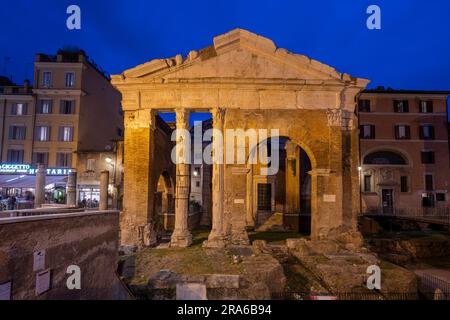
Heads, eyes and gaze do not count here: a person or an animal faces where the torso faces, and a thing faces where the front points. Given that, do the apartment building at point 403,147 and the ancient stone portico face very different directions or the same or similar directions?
same or similar directions

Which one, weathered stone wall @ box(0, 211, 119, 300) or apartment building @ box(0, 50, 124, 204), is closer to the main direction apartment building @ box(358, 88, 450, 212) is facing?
the weathered stone wall

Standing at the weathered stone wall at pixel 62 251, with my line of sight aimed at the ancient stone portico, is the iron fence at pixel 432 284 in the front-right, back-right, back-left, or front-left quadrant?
front-right

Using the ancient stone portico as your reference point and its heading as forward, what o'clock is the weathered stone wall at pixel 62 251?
The weathered stone wall is roughly at 1 o'clock from the ancient stone portico.

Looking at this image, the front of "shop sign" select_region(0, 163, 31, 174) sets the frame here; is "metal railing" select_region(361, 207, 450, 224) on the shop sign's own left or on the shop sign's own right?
on the shop sign's own left

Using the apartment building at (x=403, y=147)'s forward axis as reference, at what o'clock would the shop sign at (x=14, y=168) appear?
The shop sign is roughly at 2 o'clock from the apartment building.

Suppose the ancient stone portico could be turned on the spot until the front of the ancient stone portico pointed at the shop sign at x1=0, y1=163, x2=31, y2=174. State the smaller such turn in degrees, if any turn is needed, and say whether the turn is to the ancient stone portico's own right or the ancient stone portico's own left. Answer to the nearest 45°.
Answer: approximately 135° to the ancient stone portico's own right

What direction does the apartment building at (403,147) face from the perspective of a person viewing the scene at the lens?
facing the viewer

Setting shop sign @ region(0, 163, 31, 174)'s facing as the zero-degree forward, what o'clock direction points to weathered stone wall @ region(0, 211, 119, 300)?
The weathered stone wall is roughly at 12 o'clock from the shop sign.

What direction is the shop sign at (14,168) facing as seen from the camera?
toward the camera

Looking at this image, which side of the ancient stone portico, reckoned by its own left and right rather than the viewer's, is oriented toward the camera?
front
